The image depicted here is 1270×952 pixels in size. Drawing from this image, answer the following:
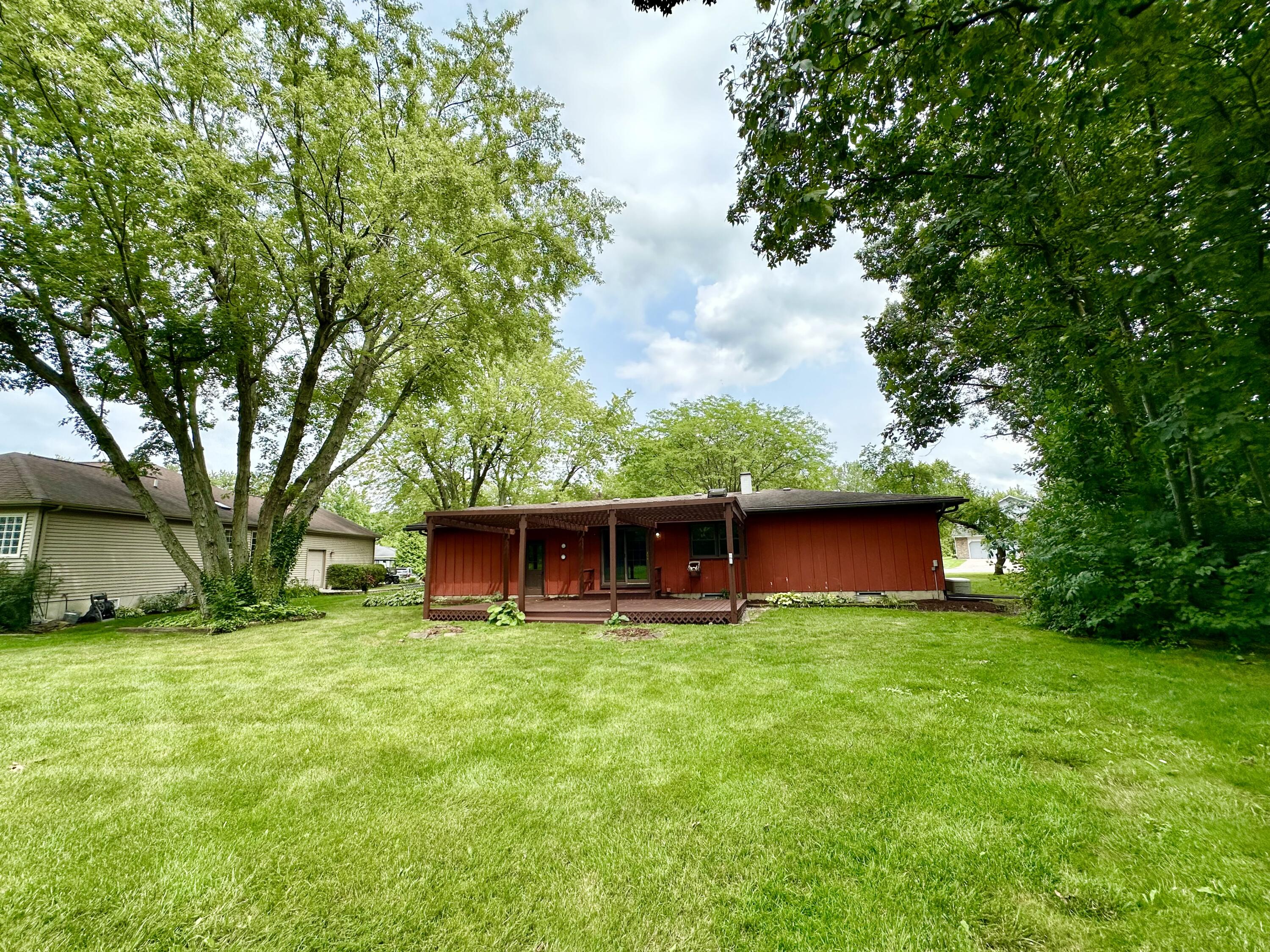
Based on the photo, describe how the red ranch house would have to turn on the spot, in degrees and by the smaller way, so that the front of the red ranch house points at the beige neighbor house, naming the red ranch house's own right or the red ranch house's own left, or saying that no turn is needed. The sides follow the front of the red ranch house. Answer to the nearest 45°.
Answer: approximately 90° to the red ranch house's own left

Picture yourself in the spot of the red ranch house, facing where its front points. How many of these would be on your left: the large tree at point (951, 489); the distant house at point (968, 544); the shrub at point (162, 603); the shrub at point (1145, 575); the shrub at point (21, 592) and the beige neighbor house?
3

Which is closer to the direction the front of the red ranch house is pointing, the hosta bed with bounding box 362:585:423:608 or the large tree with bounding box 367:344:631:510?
the large tree

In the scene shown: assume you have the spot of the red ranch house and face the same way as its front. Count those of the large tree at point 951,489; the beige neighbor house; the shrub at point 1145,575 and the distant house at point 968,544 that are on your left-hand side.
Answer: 1

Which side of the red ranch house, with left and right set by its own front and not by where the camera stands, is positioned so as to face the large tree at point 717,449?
front

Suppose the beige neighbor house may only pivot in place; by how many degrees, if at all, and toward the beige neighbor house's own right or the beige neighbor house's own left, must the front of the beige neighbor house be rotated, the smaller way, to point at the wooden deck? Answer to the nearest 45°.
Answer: approximately 90° to the beige neighbor house's own right

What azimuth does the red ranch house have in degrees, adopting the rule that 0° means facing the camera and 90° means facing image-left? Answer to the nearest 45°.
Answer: approximately 180°

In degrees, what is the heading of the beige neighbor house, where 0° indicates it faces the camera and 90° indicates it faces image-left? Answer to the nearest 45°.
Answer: approximately 225°

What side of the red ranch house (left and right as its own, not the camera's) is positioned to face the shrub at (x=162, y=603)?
left

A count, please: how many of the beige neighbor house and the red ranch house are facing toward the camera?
0

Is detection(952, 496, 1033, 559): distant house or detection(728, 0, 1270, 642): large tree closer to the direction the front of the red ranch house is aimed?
the distant house

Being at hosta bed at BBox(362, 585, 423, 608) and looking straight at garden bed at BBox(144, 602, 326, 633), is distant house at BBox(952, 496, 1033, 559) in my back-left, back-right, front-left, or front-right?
back-left

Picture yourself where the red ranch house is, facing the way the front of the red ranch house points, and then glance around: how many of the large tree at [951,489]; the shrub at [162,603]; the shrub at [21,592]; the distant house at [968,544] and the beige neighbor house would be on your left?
3
